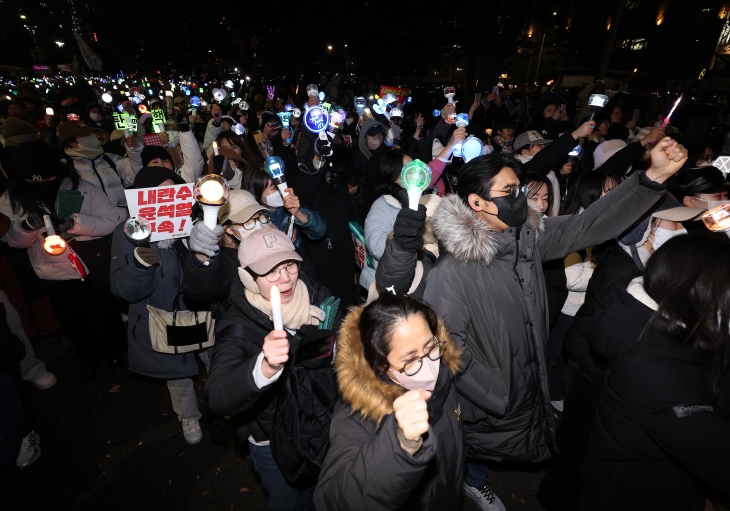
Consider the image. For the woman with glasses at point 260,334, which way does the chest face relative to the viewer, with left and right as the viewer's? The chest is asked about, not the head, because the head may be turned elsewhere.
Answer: facing the viewer and to the right of the viewer

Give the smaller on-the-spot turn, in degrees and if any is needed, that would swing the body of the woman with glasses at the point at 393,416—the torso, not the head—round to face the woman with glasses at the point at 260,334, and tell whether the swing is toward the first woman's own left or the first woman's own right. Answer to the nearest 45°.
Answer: approximately 180°

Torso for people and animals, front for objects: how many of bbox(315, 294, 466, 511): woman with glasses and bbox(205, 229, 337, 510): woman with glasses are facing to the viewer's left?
0

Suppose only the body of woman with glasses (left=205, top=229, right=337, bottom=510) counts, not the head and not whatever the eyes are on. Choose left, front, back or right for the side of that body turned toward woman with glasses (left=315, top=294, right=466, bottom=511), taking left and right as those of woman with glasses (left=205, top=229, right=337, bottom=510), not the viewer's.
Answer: front

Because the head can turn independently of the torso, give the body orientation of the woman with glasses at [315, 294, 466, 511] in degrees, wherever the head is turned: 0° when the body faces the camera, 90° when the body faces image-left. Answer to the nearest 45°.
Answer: approximately 315°
